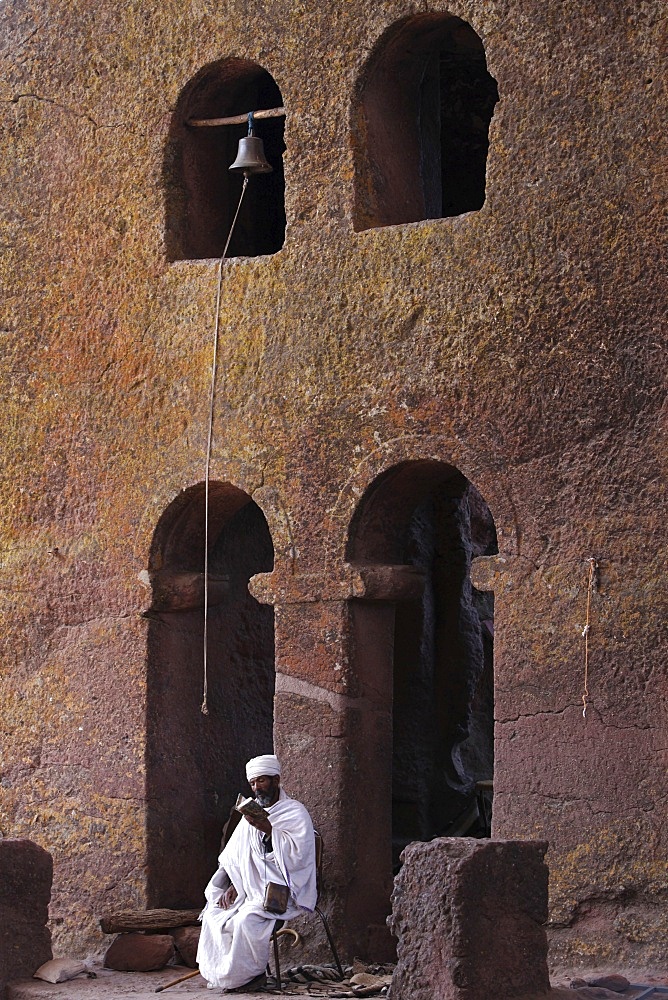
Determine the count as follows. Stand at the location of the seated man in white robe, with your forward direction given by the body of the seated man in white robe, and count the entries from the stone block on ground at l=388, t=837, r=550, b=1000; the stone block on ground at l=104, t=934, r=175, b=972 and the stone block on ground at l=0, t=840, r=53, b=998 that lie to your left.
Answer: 1

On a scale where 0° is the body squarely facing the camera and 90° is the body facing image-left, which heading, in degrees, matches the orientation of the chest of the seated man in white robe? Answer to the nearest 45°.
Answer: approximately 45°

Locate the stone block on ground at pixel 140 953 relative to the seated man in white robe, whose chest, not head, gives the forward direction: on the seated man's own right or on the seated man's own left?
on the seated man's own right

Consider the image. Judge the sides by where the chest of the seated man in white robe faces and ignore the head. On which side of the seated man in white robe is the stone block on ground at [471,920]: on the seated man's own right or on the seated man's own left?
on the seated man's own left

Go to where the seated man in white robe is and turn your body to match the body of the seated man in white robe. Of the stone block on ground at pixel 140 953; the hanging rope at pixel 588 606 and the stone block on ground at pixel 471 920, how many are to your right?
1

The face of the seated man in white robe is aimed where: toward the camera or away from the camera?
toward the camera

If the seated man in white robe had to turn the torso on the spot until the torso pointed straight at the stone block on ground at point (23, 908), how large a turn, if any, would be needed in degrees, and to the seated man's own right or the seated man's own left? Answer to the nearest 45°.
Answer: approximately 45° to the seated man's own right

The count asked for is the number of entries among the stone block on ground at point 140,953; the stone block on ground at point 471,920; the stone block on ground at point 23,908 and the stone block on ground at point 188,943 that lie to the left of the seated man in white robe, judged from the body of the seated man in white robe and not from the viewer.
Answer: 1

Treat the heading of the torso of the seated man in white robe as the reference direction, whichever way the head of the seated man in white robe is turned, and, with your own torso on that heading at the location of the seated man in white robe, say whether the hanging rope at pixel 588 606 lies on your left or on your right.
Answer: on your left

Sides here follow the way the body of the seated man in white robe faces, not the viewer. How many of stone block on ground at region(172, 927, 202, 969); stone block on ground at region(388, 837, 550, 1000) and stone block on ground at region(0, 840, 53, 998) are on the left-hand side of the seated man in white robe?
1

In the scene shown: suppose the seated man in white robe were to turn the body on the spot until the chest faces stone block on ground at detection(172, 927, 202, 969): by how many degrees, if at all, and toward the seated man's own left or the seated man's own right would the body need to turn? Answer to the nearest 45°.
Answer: approximately 90° to the seated man's own right

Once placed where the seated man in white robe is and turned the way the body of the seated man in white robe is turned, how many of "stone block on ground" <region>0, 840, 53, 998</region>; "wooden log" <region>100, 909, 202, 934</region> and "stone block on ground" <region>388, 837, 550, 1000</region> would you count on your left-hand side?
1

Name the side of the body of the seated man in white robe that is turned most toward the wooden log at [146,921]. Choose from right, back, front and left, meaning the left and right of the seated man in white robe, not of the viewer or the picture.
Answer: right

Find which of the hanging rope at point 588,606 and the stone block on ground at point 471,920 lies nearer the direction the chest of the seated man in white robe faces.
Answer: the stone block on ground
